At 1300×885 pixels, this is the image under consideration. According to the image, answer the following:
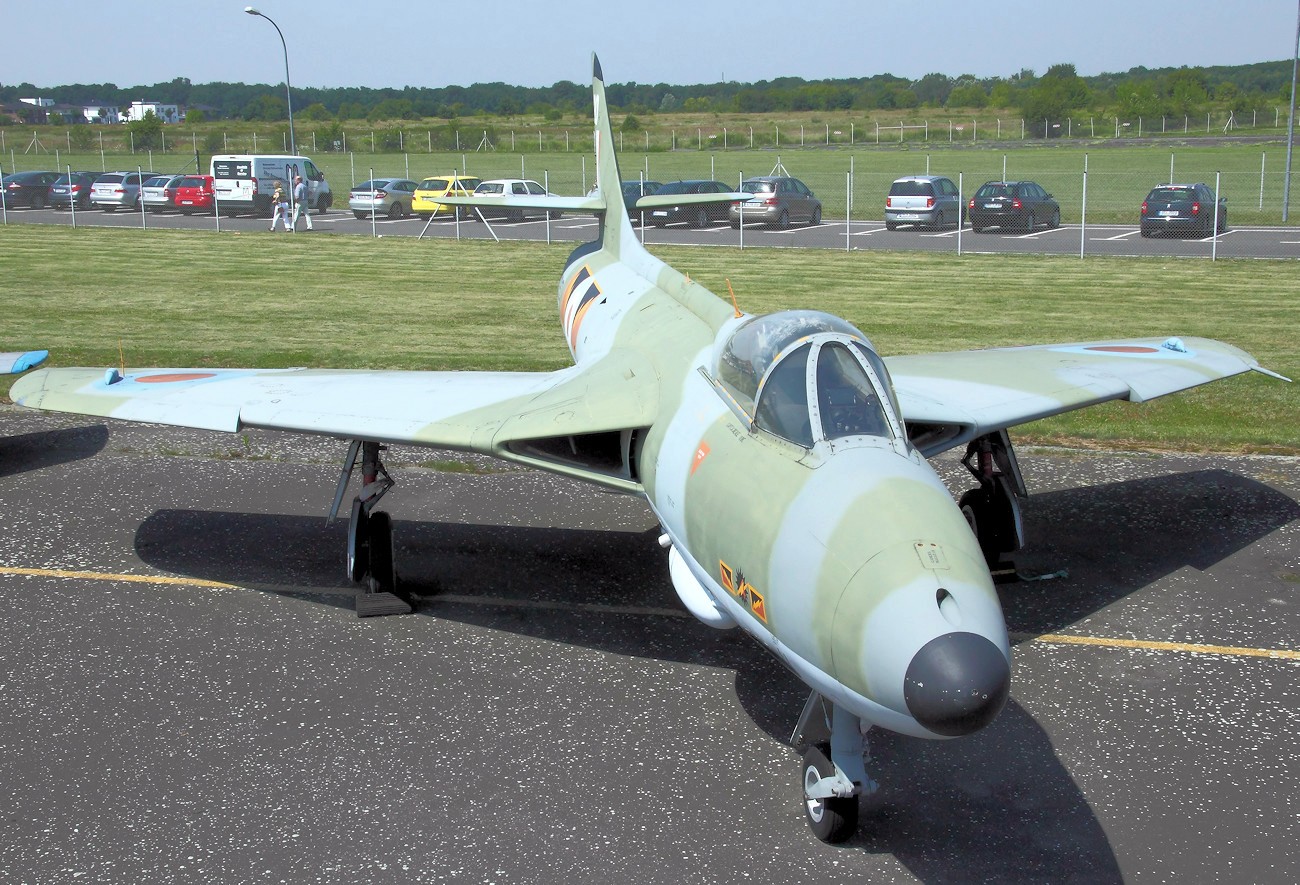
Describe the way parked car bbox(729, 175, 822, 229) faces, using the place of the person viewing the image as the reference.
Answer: facing away from the viewer and to the right of the viewer

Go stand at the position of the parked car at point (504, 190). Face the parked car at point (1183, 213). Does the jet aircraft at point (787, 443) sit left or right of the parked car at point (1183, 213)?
right

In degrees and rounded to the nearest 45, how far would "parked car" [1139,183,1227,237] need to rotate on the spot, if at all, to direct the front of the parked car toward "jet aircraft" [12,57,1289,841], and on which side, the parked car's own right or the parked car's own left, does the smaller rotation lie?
approximately 180°

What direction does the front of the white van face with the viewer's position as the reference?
facing away from the viewer and to the right of the viewer

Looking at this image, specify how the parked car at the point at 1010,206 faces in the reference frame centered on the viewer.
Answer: facing away from the viewer and to the right of the viewer

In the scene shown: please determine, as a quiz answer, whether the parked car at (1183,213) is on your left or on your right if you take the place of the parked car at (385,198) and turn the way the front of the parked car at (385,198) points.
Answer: on your right

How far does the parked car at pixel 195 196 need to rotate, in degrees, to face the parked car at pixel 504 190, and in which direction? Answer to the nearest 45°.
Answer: approximately 90° to its right

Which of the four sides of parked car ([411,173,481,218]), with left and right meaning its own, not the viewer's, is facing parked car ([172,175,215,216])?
left

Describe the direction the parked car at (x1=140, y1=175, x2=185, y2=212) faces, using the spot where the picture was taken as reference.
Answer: facing away from the viewer and to the right of the viewer

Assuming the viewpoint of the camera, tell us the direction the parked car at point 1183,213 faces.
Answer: facing away from the viewer
